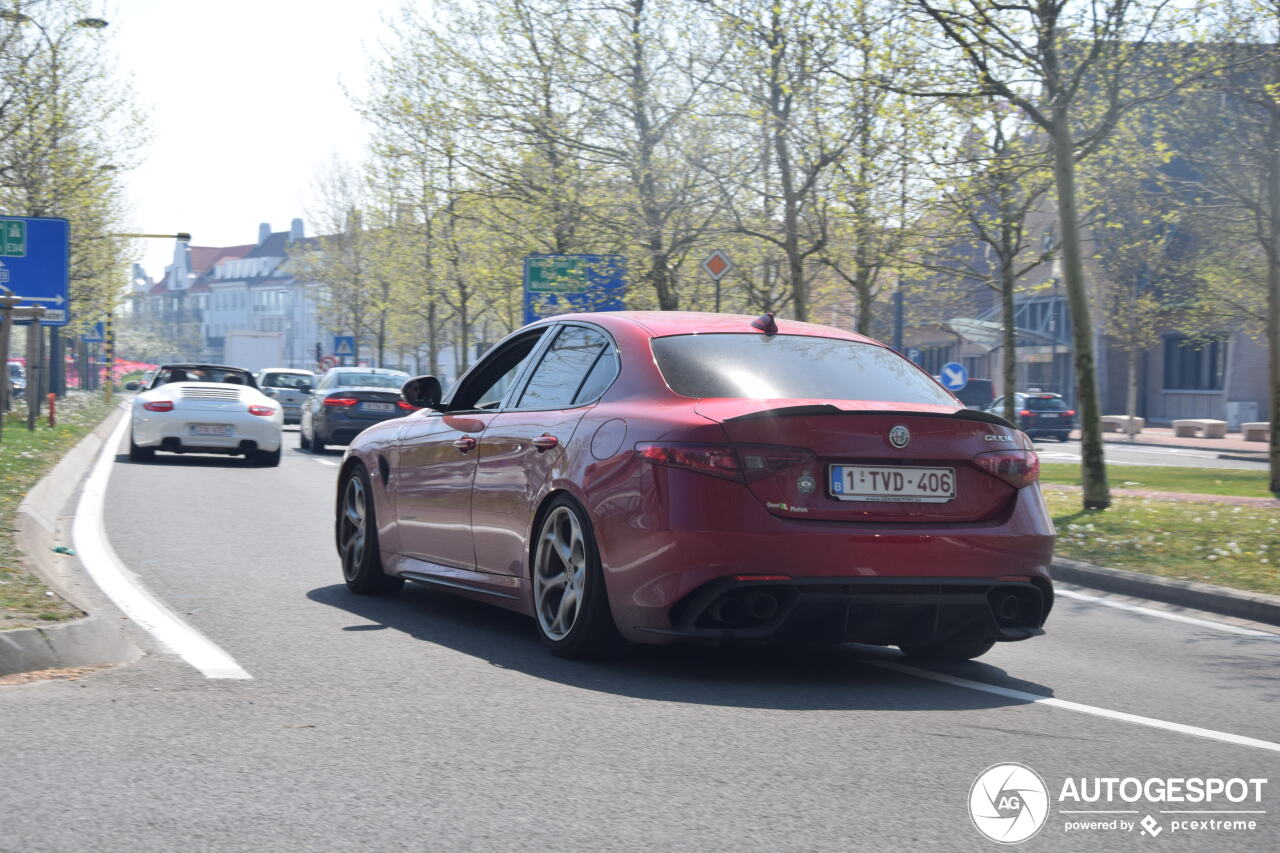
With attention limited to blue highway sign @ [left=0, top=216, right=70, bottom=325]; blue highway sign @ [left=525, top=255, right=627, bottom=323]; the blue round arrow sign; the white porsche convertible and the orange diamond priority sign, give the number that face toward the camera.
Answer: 4

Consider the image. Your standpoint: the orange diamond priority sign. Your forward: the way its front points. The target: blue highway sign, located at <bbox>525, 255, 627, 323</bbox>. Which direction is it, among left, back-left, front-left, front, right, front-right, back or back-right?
back-right

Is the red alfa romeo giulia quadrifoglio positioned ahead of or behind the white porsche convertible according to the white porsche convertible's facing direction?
behind

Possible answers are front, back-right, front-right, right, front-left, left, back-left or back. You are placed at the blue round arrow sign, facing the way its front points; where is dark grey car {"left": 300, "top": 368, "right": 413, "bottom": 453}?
front-right

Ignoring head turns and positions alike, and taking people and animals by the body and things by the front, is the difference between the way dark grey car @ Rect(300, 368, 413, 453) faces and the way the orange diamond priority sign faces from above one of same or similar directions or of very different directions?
very different directions

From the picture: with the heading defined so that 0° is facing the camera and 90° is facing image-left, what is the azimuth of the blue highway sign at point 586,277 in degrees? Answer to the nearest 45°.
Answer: approximately 0°

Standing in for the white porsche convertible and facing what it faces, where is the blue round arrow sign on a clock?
The blue round arrow sign is roughly at 2 o'clock from the white porsche convertible.

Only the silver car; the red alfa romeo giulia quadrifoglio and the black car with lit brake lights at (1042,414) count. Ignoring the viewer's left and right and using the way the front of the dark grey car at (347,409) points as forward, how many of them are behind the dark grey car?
1

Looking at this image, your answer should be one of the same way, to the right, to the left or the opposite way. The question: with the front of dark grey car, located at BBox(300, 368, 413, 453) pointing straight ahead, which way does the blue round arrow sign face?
the opposite way

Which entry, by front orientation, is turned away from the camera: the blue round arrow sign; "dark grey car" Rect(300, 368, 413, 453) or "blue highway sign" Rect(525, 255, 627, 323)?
the dark grey car

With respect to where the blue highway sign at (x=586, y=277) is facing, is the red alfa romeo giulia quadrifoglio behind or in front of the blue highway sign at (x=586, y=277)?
in front

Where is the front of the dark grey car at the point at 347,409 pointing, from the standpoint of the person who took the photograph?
facing away from the viewer

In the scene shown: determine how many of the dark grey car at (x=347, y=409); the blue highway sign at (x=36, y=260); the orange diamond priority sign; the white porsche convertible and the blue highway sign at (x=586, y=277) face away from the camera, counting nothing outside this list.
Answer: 2
